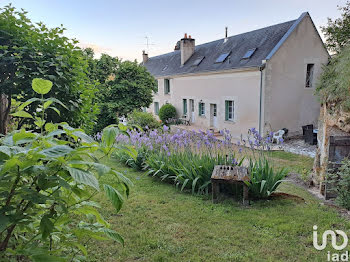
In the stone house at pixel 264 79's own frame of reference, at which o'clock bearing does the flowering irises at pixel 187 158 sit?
The flowering irises is roughly at 11 o'clock from the stone house.

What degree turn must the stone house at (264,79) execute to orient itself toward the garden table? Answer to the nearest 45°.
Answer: approximately 45° to its left

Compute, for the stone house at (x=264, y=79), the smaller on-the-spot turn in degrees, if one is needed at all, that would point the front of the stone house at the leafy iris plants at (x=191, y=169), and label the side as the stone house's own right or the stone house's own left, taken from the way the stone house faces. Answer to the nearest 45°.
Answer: approximately 45° to the stone house's own left

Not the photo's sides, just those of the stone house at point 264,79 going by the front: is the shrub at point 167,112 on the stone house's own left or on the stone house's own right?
on the stone house's own right

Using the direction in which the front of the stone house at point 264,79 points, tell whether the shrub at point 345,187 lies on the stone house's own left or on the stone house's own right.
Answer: on the stone house's own left

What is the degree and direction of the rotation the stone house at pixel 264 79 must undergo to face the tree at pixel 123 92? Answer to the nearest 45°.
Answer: approximately 45° to its right

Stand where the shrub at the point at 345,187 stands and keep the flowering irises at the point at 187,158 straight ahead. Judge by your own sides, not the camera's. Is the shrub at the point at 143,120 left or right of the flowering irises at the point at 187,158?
right

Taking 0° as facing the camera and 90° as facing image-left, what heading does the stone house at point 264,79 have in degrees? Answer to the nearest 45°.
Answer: approximately 45°

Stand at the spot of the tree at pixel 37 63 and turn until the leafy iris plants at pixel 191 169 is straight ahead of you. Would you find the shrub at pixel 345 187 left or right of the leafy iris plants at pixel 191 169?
right

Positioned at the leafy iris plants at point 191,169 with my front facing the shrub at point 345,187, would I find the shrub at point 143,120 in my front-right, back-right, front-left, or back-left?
back-left
